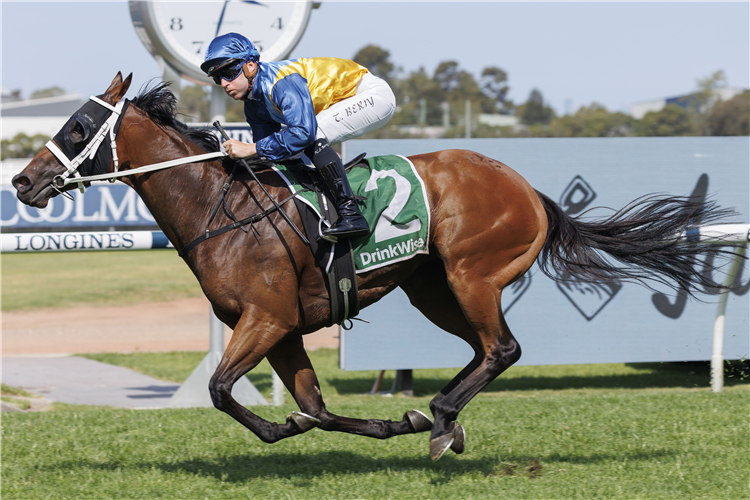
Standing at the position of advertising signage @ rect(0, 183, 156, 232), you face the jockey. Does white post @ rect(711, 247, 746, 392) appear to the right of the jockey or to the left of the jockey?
left

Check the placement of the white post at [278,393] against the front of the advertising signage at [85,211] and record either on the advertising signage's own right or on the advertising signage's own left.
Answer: on the advertising signage's own left

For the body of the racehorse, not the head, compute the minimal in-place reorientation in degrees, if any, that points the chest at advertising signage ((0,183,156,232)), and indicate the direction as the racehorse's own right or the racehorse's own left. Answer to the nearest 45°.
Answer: approximately 45° to the racehorse's own right

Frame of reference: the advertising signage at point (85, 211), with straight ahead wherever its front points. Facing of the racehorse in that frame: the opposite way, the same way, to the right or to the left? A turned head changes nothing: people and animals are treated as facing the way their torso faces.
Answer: to the right

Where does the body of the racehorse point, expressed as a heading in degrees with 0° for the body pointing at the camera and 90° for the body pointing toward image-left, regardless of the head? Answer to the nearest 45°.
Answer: approximately 90°

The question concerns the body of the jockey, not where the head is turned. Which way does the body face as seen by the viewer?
to the viewer's left

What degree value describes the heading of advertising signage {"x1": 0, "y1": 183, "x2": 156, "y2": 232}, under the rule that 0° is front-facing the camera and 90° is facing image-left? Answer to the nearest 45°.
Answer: approximately 0°

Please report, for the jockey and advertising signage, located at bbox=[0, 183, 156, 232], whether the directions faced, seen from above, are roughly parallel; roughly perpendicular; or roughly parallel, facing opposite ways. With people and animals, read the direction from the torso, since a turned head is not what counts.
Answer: roughly perpendicular

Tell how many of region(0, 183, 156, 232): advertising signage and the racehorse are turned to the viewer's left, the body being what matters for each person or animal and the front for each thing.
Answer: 1

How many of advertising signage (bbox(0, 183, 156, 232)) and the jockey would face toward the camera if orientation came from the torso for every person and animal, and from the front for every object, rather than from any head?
1

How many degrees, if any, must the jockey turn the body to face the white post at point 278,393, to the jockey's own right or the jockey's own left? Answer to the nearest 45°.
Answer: approximately 90° to the jockey's own right

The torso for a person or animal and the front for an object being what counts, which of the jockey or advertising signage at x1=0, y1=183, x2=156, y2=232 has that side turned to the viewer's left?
the jockey

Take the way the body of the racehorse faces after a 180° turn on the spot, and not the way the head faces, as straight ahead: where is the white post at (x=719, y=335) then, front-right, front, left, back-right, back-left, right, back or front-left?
front-left

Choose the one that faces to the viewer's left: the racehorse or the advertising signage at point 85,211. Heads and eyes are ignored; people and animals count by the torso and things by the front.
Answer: the racehorse
